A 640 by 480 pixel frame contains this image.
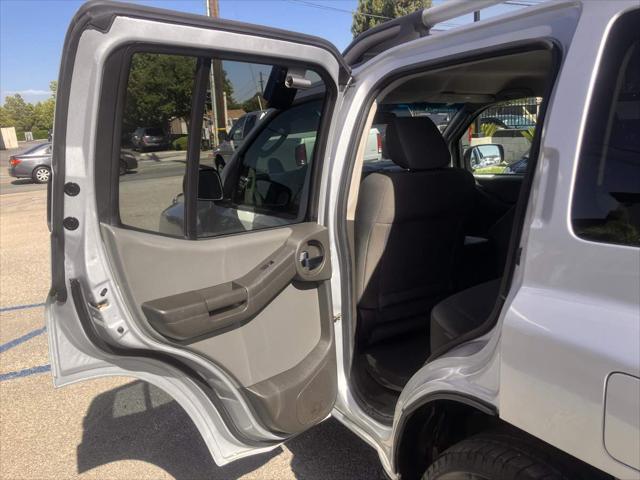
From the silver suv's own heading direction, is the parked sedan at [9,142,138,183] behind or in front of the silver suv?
in front

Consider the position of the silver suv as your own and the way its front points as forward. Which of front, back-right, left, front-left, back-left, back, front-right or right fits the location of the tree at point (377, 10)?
front-right

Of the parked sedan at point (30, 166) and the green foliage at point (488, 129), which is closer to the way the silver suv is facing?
the parked sedan

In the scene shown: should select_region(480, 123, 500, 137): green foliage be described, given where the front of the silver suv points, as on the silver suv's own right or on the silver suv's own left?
on the silver suv's own right

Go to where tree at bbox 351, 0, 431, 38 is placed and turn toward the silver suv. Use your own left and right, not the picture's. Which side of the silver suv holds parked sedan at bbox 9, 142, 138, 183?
right

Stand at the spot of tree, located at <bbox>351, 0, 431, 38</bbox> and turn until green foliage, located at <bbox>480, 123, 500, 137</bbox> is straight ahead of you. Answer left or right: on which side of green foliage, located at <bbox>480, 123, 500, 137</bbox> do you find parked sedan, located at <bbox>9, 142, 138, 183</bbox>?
right

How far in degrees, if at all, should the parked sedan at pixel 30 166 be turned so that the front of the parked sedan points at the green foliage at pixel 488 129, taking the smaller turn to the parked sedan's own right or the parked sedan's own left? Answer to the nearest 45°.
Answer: approximately 90° to the parked sedan's own right

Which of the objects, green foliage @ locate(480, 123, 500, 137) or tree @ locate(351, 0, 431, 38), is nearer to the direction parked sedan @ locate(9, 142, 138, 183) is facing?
the tree

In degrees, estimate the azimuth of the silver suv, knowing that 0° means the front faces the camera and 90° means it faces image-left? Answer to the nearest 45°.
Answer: approximately 135°
